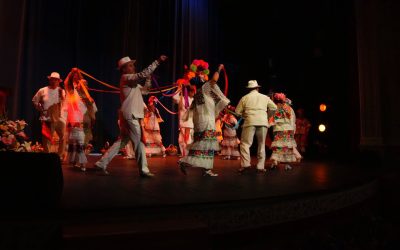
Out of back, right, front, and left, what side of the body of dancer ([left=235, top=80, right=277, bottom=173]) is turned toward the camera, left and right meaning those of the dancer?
back

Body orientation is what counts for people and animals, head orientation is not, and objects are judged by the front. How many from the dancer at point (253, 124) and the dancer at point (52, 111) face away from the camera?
1

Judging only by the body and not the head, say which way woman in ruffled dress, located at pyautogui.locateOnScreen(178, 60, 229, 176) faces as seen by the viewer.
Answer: to the viewer's right

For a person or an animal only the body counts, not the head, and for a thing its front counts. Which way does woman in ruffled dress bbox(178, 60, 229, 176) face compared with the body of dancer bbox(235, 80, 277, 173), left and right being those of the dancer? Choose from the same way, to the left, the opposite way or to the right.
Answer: to the right

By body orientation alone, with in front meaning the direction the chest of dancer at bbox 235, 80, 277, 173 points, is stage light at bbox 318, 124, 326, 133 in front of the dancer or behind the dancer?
in front

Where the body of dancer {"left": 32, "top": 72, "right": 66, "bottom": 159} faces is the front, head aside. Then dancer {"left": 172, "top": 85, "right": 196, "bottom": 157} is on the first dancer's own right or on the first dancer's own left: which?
on the first dancer's own left
